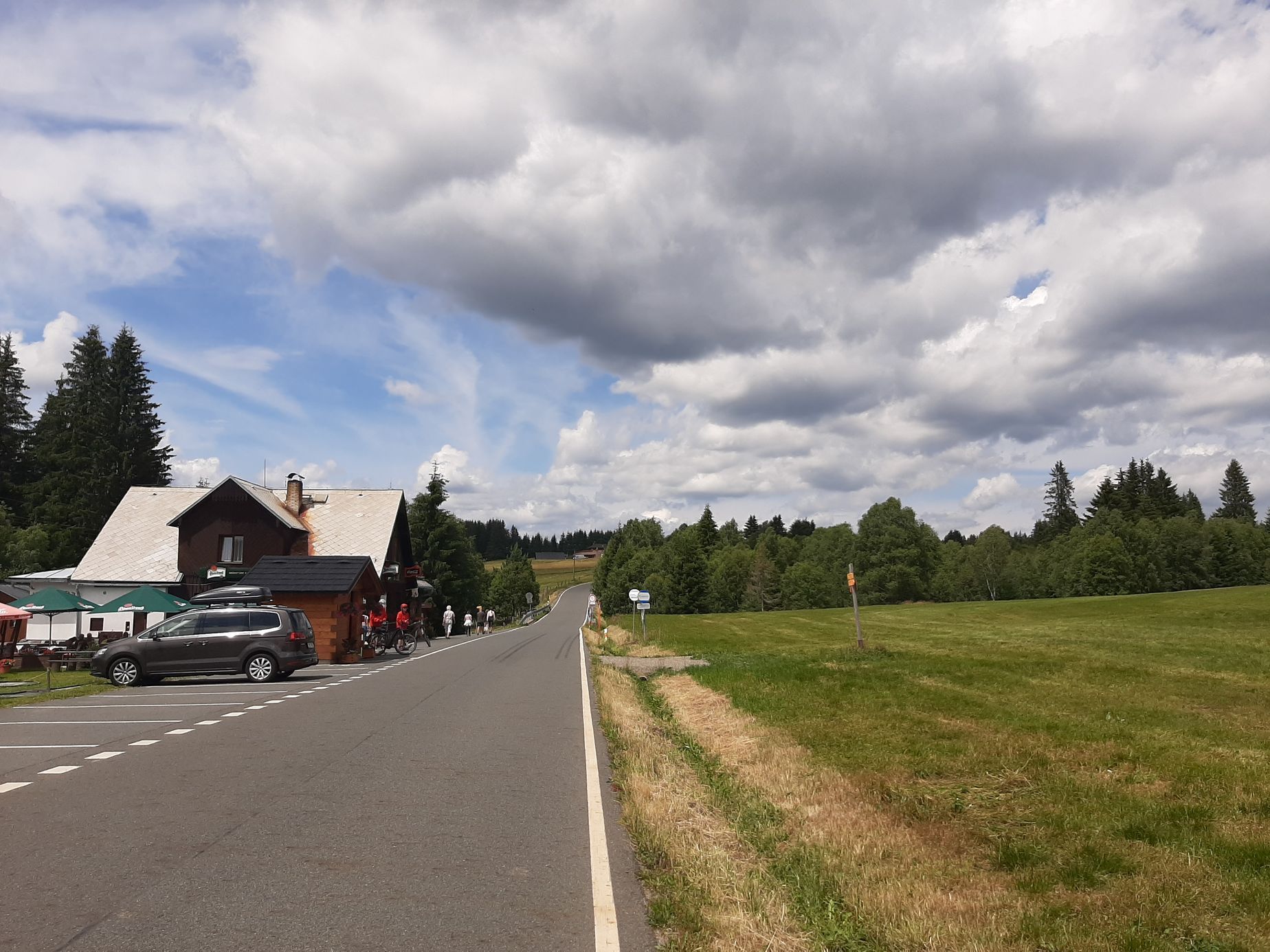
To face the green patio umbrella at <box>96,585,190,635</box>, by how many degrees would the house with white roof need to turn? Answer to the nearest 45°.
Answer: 0° — it already faces it

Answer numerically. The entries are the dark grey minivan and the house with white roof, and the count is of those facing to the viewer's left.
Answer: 1

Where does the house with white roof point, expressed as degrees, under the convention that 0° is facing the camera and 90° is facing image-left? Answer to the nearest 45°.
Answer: approximately 0°

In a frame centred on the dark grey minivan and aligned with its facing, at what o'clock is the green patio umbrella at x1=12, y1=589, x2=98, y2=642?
The green patio umbrella is roughly at 2 o'clock from the dark grey minivan.

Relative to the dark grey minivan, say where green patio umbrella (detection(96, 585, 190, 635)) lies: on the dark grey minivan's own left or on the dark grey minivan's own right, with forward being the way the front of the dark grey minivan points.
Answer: on the dark grey minivan's own right

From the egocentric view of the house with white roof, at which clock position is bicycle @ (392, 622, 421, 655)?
The bicycle is roughly at 11 o'clock from the house with white roof.

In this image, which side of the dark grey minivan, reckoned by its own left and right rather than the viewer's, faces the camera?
left

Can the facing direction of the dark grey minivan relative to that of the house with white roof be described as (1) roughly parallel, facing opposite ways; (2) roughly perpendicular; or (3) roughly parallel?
roughly perpendicular

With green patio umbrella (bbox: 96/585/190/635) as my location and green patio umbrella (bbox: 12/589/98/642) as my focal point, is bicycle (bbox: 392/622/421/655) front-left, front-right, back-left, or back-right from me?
back-right

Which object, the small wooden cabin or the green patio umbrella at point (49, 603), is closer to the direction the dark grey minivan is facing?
the green patio umbrella
